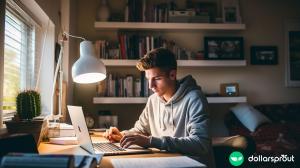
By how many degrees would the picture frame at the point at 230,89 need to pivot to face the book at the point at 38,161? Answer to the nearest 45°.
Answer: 0° — it already faces it

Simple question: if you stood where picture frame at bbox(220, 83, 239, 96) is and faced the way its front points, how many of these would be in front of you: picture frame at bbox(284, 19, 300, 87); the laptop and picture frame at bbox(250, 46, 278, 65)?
1

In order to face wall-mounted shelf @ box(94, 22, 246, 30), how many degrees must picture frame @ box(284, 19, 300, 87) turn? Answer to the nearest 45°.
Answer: approximately 45° to its right

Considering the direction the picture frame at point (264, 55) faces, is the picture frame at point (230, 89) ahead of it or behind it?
ahead

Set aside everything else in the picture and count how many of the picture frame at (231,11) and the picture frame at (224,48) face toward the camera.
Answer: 2

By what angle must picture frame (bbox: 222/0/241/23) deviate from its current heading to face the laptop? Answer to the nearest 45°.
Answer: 0° — it already faces it

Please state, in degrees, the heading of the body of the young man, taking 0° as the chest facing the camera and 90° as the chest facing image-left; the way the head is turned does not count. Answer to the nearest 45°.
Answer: approximately 45°

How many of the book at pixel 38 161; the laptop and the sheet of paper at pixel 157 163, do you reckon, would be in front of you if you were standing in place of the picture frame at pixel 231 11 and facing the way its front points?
3
